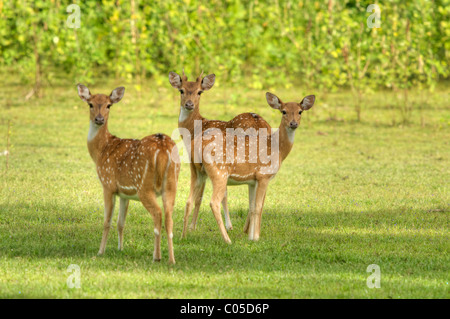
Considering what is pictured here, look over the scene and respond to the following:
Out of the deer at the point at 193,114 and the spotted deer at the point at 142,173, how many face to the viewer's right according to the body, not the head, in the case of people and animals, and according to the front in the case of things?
0

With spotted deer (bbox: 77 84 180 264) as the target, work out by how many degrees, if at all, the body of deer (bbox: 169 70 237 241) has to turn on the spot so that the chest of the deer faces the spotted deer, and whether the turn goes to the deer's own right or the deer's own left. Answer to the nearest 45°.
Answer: approximately 45° to the deer's own left

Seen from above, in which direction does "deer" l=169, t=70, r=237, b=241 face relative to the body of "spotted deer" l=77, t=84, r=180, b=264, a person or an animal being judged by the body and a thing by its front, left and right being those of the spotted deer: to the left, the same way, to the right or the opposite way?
to the left

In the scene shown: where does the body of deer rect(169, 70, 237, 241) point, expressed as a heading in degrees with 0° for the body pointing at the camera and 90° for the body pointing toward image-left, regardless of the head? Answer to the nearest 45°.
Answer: approximately 45°

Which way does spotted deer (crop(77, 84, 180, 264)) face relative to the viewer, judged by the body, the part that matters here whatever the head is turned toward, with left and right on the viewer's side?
facing away from the viewer and to the left of the viewer

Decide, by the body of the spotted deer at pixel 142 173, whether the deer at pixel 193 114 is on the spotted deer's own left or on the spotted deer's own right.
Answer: on the spotted deer's own right
